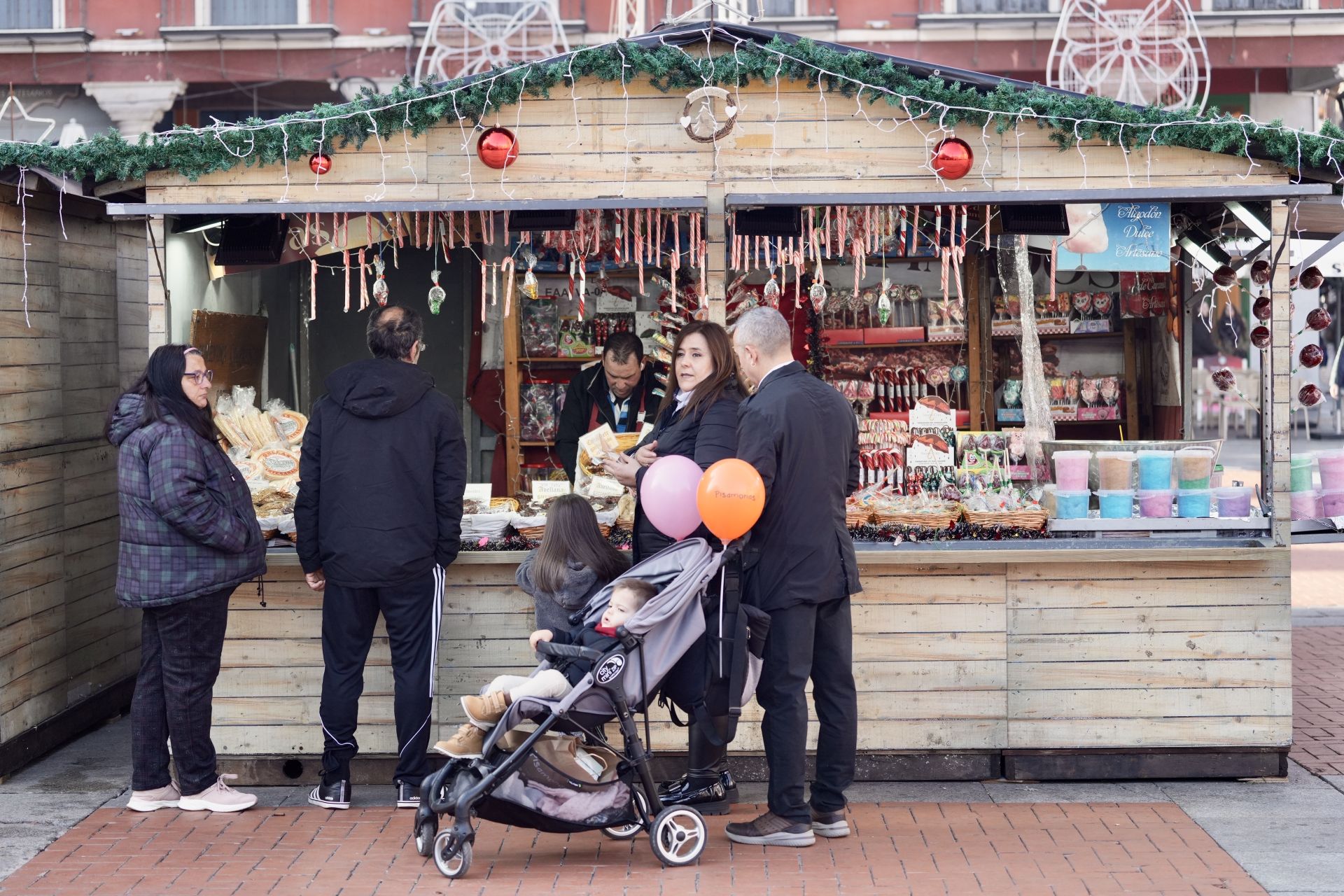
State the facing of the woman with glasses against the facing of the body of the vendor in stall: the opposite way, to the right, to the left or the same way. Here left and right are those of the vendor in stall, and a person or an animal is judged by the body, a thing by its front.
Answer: to the left

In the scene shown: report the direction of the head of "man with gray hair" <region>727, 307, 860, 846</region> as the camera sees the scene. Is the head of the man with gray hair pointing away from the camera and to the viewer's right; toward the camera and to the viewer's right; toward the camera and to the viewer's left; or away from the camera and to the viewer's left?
away from the camera and to the viewer's left

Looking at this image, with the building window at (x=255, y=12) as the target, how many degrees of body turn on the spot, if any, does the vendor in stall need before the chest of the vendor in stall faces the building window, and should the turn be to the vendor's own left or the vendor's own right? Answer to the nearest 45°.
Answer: approximately 180°

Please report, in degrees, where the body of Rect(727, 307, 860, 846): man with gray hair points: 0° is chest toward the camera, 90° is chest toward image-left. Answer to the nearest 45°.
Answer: approximately 135°

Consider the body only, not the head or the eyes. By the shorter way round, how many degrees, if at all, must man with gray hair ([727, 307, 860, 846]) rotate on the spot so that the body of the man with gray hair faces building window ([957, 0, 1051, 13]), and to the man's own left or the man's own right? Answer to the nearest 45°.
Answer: approximately 45° to the man's own right

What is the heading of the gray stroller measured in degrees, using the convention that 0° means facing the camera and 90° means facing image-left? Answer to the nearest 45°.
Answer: approximately 90°

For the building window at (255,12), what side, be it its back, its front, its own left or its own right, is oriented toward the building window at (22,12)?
right

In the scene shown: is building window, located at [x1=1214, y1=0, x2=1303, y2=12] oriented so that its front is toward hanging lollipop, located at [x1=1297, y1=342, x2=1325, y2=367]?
yes

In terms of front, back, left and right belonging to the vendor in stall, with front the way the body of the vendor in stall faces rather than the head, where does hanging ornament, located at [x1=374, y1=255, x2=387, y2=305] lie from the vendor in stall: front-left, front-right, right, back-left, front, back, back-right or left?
front-right
